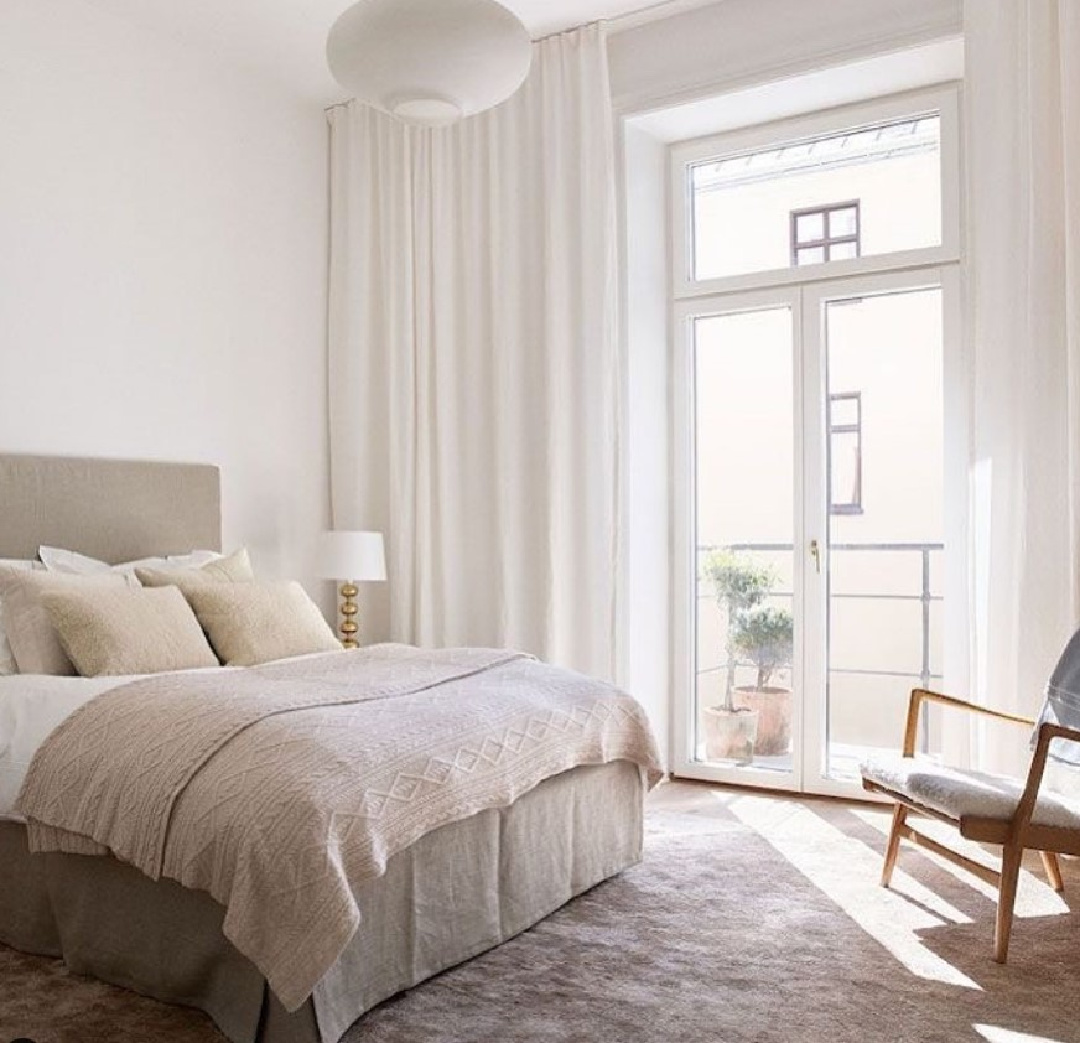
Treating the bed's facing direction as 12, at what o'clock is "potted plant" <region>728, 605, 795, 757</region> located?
The potted plant is roughly at 9 o'clock from the bed.

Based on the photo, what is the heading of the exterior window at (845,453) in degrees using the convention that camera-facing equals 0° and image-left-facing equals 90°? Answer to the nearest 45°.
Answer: approximately 45°

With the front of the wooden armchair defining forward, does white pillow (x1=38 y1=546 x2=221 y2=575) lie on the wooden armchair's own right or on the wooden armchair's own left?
on the wooden armchair's own right

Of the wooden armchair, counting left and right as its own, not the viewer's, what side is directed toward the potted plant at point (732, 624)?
right

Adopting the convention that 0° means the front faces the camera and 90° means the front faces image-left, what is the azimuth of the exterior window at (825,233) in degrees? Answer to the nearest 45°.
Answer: approximately 45°

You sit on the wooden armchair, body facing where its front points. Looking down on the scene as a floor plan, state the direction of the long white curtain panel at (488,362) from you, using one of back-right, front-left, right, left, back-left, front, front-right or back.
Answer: right

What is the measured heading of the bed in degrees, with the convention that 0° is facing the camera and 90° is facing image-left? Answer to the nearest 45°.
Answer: approximately 315°

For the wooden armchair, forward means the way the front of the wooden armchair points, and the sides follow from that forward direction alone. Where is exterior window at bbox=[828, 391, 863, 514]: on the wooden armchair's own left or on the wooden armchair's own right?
on the wooden armchair's own right
